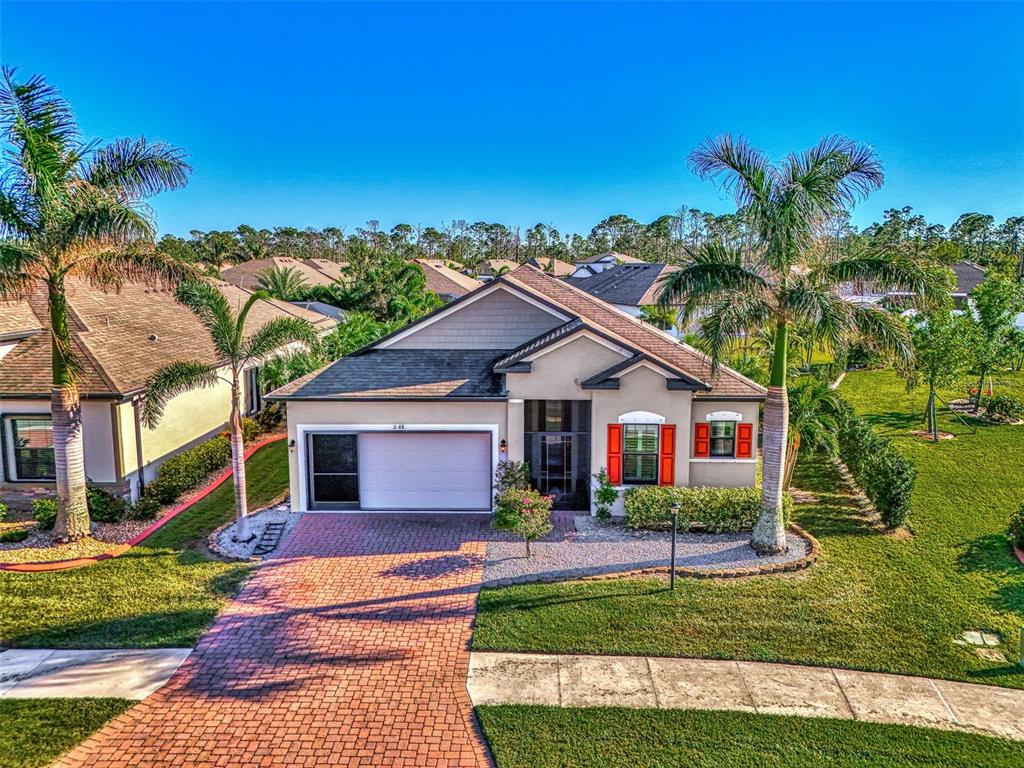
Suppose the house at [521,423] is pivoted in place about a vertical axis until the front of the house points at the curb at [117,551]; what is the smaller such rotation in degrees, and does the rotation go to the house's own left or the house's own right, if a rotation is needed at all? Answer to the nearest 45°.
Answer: approximately 90° to the house's own right

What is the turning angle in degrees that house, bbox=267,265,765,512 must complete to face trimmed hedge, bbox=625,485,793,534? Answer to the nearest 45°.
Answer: approximately 90° to its left

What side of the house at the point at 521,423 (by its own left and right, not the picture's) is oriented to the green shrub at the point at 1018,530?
left

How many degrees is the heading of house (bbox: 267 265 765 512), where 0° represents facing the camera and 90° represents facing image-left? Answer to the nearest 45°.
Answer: approximately 0°

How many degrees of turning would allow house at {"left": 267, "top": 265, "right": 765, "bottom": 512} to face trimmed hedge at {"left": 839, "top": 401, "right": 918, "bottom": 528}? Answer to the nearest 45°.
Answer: approximately 90° to its left

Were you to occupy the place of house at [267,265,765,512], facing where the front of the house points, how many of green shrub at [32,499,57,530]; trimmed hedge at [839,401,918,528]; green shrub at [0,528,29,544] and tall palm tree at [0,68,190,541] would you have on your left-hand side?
1

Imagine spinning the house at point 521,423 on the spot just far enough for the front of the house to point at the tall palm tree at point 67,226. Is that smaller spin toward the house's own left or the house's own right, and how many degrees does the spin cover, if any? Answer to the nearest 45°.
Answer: approximately 90° to the house's own right

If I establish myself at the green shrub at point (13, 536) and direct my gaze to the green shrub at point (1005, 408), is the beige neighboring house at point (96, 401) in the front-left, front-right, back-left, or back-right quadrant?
front-left

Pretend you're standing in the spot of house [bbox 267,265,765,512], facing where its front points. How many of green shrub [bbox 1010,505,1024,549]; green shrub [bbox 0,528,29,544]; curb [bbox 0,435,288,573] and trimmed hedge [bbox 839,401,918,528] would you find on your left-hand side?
2

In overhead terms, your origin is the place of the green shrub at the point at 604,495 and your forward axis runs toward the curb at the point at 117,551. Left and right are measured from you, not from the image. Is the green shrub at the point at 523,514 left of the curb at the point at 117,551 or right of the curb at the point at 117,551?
left

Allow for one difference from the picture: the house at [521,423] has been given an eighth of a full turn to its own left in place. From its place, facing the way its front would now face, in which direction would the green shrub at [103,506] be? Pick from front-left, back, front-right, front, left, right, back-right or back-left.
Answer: back-right

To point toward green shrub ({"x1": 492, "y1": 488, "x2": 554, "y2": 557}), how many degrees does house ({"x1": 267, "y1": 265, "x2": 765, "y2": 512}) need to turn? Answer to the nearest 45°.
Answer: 0° — it already faces it

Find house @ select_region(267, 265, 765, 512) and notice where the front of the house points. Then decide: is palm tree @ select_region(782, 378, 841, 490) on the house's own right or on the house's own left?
on the house's own left

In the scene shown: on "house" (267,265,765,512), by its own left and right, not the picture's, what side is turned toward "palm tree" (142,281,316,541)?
right

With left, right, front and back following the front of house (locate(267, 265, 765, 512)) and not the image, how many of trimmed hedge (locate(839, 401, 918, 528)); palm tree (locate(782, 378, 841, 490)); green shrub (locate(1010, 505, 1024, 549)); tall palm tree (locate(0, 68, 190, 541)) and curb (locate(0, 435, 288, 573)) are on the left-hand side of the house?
3
